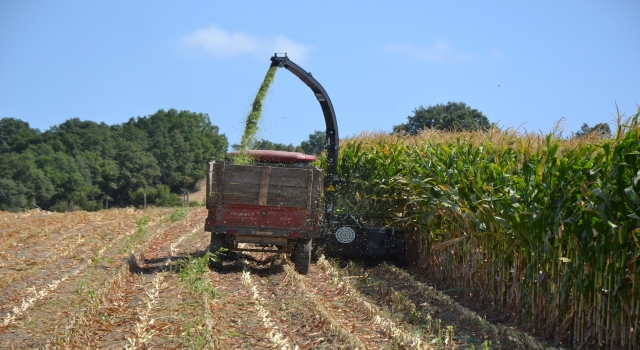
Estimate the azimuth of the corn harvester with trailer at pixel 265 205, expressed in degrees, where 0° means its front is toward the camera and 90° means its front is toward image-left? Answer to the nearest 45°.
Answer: approximately 180°

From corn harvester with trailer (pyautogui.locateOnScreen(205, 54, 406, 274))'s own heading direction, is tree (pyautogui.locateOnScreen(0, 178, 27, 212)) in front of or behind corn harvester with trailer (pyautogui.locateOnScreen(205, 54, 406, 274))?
in front

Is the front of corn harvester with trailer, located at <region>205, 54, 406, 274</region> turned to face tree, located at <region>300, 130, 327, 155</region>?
yes

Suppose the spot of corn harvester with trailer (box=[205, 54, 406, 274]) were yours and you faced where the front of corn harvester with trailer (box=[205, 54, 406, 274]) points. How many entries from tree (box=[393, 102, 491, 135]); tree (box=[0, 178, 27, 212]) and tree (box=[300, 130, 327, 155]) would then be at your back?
0
